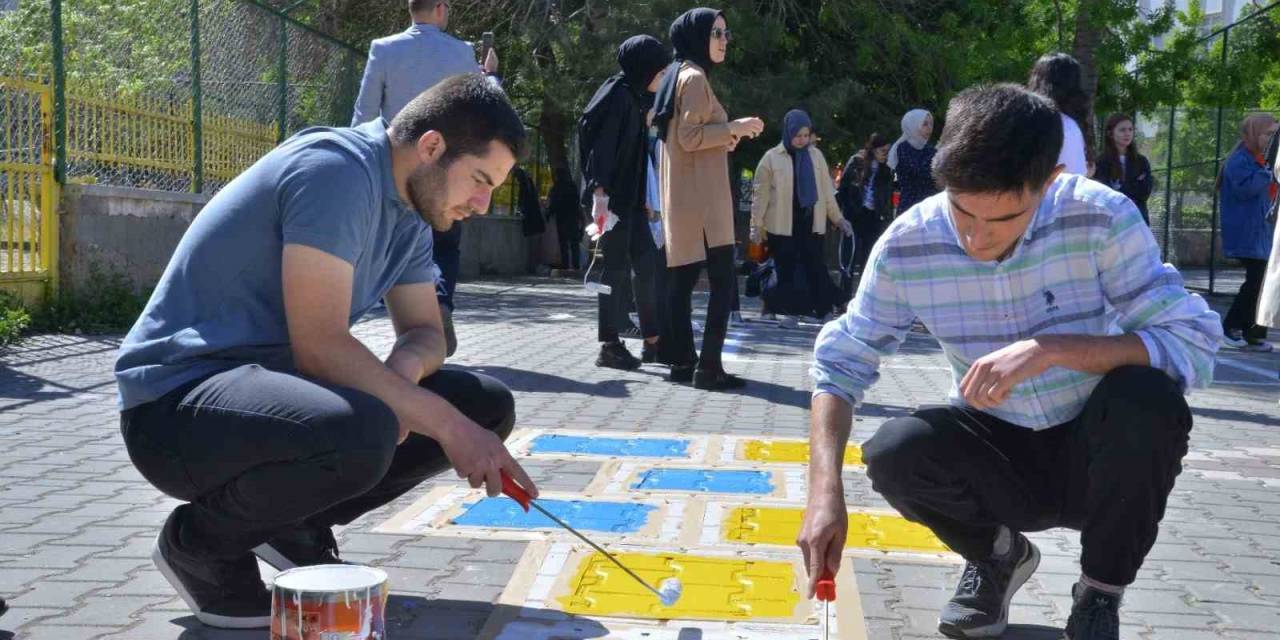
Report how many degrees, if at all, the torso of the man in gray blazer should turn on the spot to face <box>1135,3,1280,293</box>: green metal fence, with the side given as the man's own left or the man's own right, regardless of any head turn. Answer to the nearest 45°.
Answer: approximately 45° to the man's own right

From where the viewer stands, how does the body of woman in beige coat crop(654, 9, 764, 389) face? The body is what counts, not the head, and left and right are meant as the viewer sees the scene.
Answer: facing to the right of the viewer

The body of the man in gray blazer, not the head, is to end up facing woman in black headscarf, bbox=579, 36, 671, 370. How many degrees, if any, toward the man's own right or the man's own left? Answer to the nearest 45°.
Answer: approximately 45° to the man's own right

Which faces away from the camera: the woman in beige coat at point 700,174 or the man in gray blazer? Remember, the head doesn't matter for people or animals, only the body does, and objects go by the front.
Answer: the man in gray blazer

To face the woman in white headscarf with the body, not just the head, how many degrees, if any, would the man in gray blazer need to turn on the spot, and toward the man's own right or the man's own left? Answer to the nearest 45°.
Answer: approximately 45° to the man's own right

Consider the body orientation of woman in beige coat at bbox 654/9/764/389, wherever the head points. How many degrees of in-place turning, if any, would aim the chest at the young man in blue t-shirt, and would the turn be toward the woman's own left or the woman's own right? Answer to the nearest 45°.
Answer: approximately 90° to the woman's own right

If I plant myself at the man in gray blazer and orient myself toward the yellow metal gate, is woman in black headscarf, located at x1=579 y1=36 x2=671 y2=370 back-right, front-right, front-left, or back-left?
back-right

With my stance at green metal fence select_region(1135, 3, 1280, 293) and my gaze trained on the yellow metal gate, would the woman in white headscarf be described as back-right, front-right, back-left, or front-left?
front-left

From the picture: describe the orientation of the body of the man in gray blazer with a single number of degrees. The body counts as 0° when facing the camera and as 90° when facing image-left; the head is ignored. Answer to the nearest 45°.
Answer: approximately 180°

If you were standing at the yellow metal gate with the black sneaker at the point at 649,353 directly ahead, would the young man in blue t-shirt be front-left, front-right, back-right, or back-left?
front-right

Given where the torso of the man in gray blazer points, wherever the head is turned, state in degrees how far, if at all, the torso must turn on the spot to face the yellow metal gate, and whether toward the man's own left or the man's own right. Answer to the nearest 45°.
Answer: approximately 45° to the man's own left

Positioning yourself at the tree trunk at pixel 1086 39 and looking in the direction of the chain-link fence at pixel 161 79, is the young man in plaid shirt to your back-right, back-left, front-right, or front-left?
front-left

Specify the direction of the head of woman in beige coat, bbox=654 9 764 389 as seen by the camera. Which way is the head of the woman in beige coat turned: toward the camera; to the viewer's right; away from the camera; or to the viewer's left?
to the viewer's right
